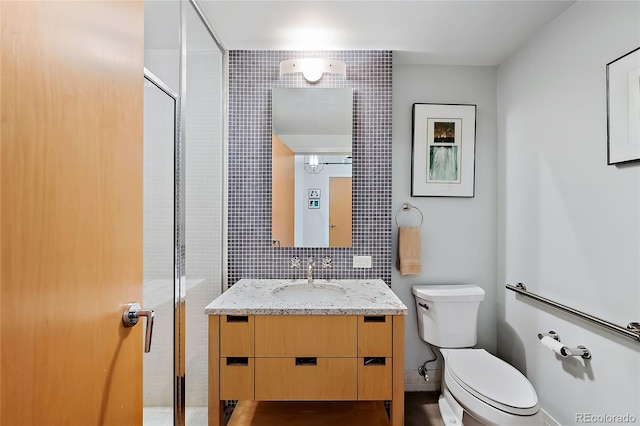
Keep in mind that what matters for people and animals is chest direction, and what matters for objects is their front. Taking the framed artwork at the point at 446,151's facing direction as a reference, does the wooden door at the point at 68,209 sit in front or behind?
in front

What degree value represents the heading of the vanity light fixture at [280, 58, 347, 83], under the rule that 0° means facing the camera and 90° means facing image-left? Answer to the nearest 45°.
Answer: approximately 0°

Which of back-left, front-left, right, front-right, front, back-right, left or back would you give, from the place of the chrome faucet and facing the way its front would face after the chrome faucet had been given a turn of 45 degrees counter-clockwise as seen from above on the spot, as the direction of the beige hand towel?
front-left

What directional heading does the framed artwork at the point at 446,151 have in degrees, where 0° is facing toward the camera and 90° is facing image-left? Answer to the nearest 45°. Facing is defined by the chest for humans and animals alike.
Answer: approximately 0°
